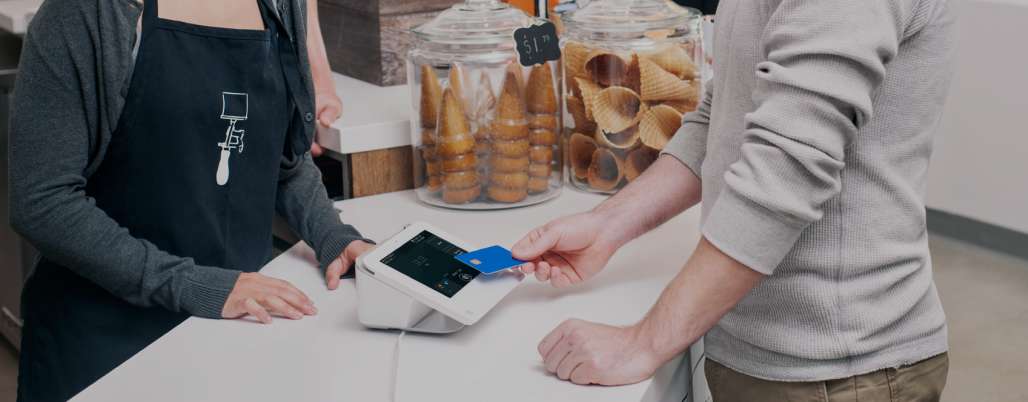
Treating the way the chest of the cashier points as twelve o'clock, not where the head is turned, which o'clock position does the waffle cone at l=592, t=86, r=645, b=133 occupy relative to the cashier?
The waffle cone is roughly at 10 o'clock from the cashier.

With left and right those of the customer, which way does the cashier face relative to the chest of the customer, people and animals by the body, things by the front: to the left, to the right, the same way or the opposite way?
the opposite way

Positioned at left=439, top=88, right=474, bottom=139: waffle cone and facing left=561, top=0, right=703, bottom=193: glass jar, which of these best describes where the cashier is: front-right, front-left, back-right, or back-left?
back-right

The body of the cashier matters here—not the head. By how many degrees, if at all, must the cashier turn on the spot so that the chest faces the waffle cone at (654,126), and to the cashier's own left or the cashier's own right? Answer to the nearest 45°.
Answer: approximately 45° to the cashier's own left

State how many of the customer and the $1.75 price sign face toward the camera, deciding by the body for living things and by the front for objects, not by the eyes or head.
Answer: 1

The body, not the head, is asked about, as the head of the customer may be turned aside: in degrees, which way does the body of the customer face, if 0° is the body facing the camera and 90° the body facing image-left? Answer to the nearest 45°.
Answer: approximately 90°

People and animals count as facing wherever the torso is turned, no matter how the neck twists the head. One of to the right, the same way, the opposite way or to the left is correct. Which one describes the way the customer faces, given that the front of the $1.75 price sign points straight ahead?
to the right

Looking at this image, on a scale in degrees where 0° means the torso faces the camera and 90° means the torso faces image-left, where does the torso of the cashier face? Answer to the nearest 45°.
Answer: approximately 315°
